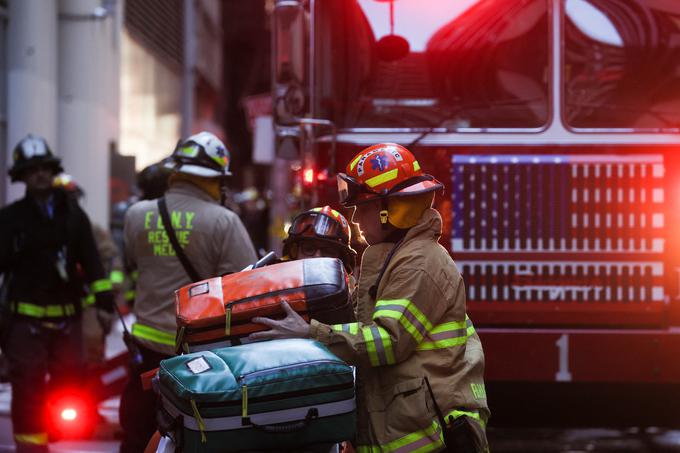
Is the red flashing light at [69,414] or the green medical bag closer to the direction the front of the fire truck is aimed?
the green medical bag

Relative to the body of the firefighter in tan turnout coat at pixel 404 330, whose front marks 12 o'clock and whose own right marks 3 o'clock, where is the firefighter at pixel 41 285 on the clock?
The firefighter is roughly at 2 o'clock from the firefighter in tan turnout coat.

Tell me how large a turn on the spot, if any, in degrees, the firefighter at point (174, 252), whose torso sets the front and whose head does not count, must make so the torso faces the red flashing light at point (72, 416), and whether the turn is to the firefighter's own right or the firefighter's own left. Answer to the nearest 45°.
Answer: approximately 45° to the firefighter's own left

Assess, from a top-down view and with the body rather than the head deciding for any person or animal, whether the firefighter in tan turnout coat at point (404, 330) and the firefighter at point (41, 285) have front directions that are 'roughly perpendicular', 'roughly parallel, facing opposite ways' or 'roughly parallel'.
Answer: roughly perpendicular

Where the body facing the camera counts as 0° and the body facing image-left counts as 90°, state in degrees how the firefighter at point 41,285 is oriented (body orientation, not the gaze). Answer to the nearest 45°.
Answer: approximately 0°

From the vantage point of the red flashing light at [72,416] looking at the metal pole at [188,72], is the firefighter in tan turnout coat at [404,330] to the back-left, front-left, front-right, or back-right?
back-right

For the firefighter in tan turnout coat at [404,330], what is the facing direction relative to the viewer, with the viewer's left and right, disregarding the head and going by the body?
facing to the left of the viewer

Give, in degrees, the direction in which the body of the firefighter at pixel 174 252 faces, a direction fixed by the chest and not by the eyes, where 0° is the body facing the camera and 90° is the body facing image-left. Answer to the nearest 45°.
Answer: approximately 225°

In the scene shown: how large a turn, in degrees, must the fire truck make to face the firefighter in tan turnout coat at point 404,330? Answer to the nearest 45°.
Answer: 0° — it already faces them

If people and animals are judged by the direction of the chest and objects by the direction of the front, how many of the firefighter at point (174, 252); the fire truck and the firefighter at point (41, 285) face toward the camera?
2

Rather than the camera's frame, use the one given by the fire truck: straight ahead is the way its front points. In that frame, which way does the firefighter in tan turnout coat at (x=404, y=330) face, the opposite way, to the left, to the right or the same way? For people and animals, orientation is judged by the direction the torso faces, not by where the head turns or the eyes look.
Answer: to the right

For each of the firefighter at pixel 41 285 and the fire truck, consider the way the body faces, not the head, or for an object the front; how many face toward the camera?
2

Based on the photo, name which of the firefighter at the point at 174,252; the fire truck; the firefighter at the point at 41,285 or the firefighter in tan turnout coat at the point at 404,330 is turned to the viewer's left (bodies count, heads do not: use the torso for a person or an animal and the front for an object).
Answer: the firefighter in tan turnout coat
